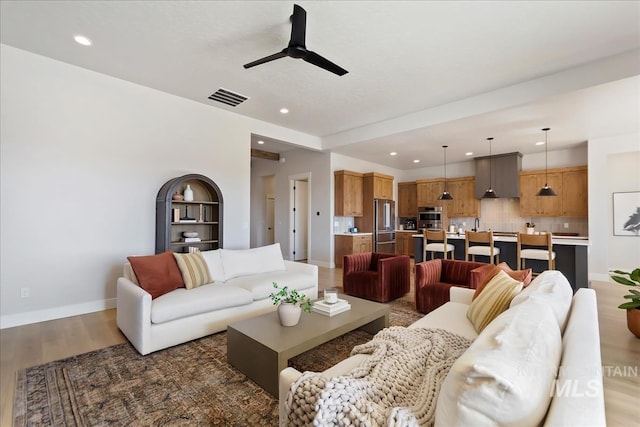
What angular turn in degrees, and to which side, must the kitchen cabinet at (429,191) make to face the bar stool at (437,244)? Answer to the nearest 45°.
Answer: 0° — it already faces it

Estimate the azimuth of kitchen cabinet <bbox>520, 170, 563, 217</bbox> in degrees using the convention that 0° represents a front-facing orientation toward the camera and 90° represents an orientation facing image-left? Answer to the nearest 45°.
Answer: approximately 0°

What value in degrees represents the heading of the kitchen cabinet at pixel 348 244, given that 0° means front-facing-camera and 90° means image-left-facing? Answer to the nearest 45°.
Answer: approximately 315°

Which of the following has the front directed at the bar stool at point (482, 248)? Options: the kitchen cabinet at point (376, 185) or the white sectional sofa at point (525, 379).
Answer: the kitchen cabinet

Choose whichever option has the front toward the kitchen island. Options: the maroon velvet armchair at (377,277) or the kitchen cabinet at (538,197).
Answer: the kitchen cabinet

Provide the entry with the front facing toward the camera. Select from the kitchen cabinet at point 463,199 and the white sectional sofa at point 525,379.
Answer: the kitchen cabinet

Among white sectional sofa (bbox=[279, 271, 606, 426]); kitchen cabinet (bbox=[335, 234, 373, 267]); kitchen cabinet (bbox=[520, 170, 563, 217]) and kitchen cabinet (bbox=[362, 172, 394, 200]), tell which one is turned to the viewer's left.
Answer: the white sectional sofa

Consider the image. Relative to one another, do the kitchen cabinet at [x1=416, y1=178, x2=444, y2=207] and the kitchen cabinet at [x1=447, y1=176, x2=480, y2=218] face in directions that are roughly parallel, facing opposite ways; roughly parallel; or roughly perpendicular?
roughly parallel

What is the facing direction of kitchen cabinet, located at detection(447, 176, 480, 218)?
toward the camera

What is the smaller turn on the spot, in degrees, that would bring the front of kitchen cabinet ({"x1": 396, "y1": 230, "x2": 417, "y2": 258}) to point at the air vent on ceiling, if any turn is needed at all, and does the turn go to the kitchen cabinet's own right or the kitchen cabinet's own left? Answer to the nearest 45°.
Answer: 0° — it already faces it

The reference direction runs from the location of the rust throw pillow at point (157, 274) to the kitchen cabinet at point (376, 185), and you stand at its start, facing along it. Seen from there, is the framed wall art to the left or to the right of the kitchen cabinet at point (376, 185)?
right

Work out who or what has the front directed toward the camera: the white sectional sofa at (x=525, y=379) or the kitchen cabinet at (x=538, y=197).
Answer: the kitchen cabinet

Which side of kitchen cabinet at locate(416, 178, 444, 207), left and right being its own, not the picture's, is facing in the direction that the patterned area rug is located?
front

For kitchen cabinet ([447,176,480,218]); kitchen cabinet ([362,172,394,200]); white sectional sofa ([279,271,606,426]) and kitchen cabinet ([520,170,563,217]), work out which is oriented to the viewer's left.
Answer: the white sectional sofa

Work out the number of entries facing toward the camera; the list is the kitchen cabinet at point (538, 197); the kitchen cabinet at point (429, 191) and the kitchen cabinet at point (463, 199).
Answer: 3

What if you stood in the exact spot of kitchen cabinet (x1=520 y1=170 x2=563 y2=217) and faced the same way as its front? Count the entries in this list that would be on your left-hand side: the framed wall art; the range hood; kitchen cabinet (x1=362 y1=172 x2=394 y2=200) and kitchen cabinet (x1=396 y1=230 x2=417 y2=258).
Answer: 1

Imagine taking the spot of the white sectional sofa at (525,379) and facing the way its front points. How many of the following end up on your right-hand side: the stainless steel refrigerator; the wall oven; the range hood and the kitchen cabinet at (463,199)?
4

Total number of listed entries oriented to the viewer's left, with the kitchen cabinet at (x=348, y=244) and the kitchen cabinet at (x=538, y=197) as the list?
0

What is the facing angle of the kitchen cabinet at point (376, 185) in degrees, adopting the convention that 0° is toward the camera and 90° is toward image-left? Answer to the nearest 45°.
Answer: approximately 315°

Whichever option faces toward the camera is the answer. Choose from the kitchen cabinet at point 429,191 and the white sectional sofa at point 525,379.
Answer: the kitchen cabinet

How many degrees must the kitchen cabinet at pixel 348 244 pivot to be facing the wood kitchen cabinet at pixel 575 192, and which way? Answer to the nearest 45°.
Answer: approximately 45° to its left
